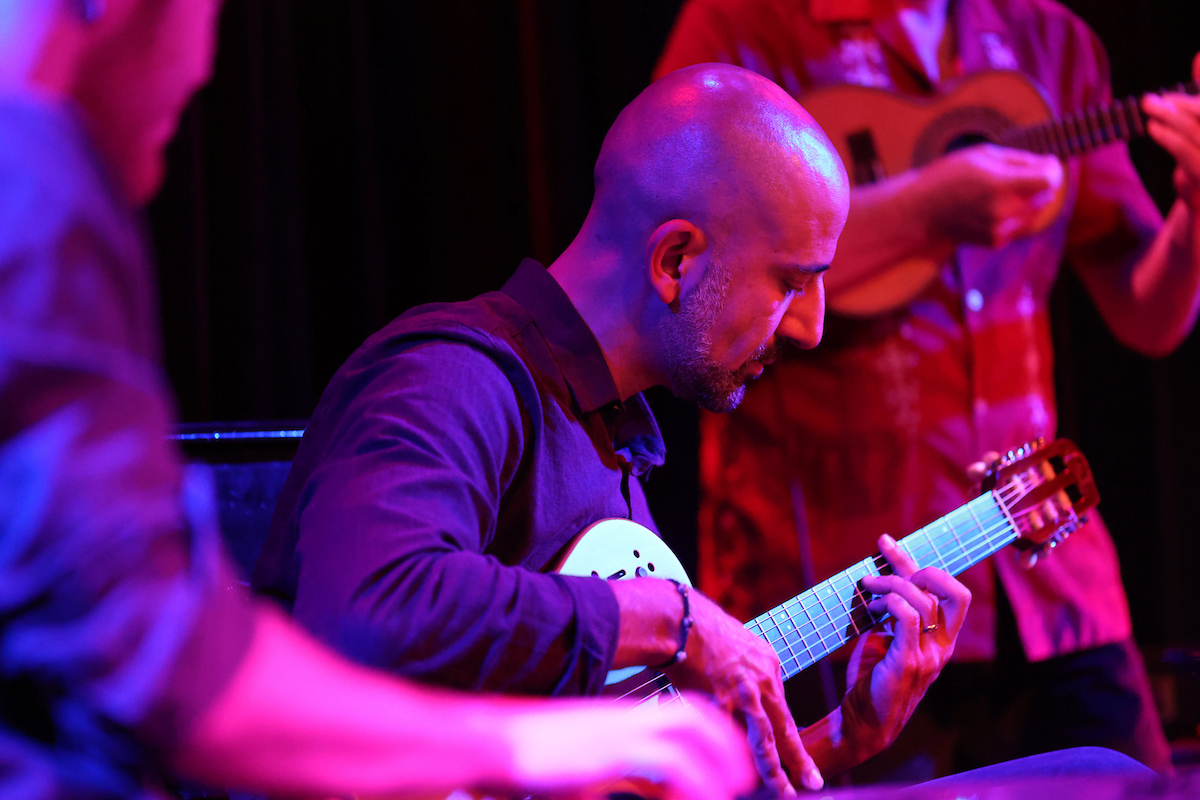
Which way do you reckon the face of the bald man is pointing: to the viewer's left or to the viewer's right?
to the viewer's right

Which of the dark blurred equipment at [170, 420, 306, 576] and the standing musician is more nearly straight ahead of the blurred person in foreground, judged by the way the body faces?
the standing musician

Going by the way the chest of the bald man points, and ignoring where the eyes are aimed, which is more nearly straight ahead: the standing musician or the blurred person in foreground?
the standing musician

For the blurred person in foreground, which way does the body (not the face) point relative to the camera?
to the viewer's right

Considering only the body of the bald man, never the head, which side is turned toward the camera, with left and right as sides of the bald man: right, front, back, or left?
right

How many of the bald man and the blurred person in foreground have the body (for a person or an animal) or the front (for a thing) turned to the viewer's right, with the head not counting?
2

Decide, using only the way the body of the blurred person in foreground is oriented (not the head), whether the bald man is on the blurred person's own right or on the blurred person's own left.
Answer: on the blurred person's own left
